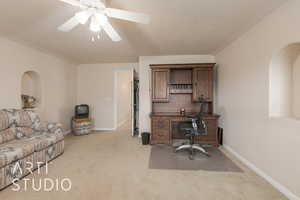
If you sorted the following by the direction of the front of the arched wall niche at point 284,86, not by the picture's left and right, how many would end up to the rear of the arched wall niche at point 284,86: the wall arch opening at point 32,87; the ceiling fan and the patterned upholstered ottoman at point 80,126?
0

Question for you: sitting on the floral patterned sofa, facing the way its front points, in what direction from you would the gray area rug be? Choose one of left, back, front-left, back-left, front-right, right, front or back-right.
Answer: front

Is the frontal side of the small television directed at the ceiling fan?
yes

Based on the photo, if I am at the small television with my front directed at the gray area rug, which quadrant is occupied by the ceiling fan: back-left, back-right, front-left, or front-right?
front-right

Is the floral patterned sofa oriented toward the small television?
no

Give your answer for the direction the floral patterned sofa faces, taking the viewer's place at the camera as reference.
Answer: facing the viewer and to the right of the viewer

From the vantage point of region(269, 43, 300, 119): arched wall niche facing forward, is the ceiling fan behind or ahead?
ahead

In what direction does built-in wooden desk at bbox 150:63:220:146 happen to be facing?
toward the camera

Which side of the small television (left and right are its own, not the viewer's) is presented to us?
front

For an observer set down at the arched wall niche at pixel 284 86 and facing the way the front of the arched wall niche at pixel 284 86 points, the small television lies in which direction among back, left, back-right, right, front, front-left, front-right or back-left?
front-right

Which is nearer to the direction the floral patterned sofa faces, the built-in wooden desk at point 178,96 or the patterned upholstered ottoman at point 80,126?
the built-in wooden desk

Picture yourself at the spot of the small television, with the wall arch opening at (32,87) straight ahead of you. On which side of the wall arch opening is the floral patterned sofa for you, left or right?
left

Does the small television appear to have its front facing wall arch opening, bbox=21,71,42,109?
no

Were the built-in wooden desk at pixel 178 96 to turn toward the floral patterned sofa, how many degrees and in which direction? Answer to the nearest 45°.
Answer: approximately 45° to its right

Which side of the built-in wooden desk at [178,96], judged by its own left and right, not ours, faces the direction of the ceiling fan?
front

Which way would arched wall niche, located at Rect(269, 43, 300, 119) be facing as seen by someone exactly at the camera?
facing the viewer and to the left of the viewer

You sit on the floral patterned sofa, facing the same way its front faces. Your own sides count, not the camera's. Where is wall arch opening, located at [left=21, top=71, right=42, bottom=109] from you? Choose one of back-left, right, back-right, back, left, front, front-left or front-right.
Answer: back-left

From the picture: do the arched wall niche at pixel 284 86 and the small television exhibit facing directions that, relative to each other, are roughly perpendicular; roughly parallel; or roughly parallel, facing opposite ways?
roughly perpendicular

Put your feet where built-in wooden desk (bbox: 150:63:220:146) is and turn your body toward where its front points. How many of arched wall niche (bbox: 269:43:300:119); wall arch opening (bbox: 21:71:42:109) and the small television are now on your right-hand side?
2

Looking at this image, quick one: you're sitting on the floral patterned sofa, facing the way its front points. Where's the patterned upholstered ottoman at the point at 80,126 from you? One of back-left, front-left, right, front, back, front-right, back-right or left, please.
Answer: left

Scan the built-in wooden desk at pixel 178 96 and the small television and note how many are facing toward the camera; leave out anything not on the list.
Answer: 2
